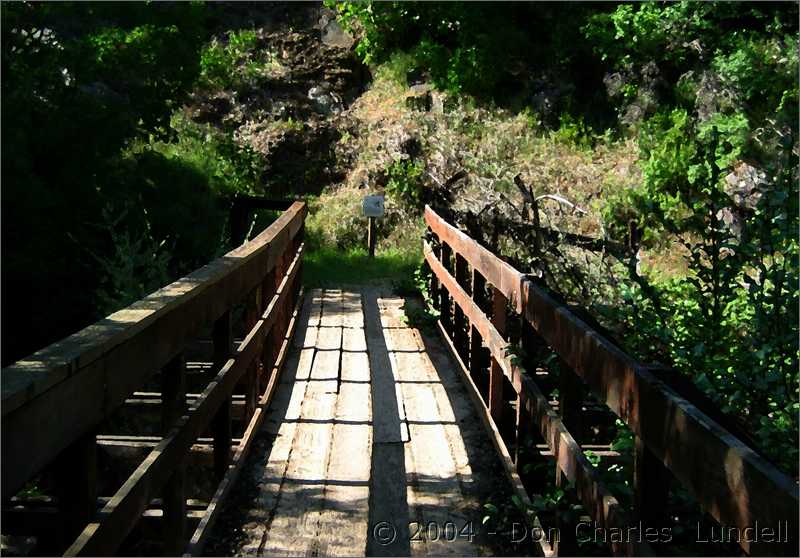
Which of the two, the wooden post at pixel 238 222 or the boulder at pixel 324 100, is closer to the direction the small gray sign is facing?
the wooden post

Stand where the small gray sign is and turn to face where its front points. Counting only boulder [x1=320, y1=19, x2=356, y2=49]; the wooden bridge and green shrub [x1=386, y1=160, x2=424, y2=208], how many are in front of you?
1

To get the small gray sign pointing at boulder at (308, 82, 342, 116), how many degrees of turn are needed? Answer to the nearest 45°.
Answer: approximately 180°

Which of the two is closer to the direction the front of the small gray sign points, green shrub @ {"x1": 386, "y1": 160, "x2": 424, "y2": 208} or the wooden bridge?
the wooden bridge

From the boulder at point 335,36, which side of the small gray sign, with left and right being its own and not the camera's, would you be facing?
back

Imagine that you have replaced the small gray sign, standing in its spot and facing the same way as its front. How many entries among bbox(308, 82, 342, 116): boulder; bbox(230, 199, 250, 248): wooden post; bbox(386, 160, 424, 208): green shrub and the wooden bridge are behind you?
2

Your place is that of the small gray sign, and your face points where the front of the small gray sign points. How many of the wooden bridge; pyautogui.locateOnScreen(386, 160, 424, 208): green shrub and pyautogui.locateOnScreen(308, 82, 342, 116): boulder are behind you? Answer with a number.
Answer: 2

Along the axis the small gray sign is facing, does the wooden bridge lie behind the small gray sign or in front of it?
in front

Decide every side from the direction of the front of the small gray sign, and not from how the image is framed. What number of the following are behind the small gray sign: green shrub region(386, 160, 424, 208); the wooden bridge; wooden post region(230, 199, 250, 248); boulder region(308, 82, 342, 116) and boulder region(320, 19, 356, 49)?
3

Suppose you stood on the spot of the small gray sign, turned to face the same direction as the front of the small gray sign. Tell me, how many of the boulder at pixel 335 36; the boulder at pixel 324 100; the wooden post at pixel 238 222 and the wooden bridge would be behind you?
2

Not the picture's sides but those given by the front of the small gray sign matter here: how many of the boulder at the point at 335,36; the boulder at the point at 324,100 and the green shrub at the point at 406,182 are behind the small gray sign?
3

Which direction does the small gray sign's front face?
toward the camera

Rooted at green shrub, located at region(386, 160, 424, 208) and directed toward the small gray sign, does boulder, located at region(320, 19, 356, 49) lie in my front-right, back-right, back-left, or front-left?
back-right

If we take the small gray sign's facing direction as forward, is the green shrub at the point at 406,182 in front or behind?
behind

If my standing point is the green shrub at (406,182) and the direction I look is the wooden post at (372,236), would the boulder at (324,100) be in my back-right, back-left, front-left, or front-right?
back-right
